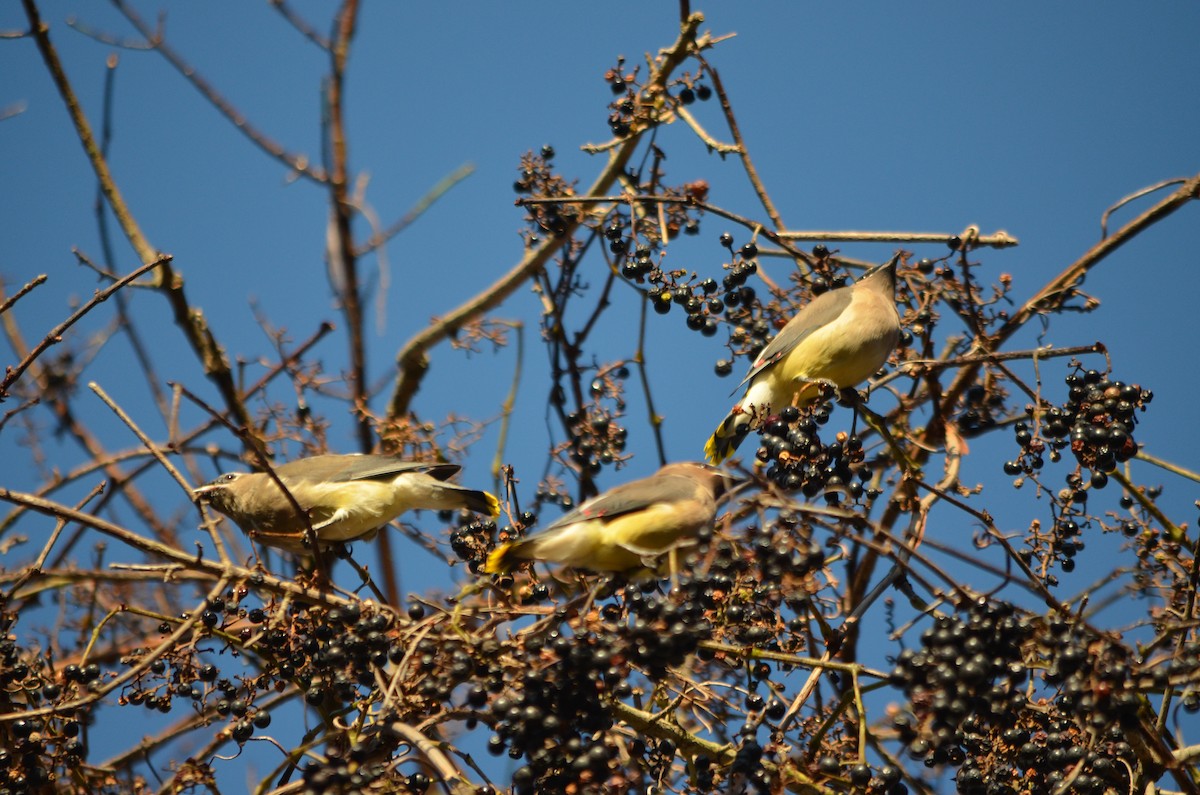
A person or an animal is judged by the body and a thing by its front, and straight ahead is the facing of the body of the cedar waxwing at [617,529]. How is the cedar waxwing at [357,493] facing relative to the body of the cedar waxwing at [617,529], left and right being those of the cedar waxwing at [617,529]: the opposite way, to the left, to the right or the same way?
the opposite way

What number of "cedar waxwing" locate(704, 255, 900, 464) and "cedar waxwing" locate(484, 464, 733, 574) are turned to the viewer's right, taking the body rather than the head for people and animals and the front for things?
2

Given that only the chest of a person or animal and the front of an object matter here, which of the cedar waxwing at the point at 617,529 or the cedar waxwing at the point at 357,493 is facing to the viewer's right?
the cedar waxwing at the point at 617,529

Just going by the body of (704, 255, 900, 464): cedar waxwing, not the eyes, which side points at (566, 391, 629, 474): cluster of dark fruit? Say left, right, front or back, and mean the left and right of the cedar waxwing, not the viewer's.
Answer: back

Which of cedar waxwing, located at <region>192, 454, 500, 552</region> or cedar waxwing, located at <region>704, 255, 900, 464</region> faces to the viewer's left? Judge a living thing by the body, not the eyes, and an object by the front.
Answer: cedar waxwing, located at <region>192, 454, 500, 552</region>

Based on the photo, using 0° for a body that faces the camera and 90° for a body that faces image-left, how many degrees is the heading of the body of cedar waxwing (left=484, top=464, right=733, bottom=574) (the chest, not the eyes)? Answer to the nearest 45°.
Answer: approximately 270°

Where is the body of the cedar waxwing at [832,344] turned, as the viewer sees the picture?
to the viewer's right

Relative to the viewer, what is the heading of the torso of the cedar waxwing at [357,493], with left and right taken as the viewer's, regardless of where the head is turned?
facing to the left of the viewer

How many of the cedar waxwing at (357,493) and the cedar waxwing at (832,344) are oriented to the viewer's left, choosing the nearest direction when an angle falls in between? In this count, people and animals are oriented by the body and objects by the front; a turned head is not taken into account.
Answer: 1

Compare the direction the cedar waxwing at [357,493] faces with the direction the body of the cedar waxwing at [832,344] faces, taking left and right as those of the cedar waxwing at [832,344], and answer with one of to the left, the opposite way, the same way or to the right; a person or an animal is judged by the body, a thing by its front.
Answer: the opposite way
